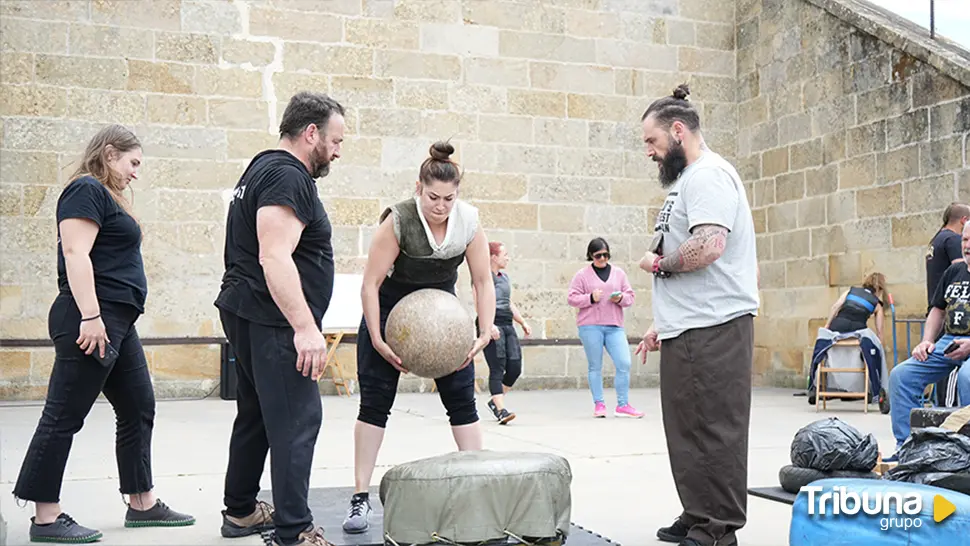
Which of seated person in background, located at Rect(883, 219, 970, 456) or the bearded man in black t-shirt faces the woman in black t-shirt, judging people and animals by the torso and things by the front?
the seated person in background

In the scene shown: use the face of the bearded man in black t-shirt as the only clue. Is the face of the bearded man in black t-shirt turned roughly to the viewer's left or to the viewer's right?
to the viewer's right

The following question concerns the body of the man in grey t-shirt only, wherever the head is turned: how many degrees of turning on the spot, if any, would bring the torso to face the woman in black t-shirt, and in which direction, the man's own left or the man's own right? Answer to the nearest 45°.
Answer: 0° — they already face them

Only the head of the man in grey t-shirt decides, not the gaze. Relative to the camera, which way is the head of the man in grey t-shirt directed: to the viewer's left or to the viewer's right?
to the viewer's left

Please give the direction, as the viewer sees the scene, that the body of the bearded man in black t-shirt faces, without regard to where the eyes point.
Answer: to the viewer's right

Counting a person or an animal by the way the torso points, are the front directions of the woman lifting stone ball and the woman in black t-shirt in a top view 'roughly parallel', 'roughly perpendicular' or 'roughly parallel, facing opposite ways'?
roughly perpendicular
